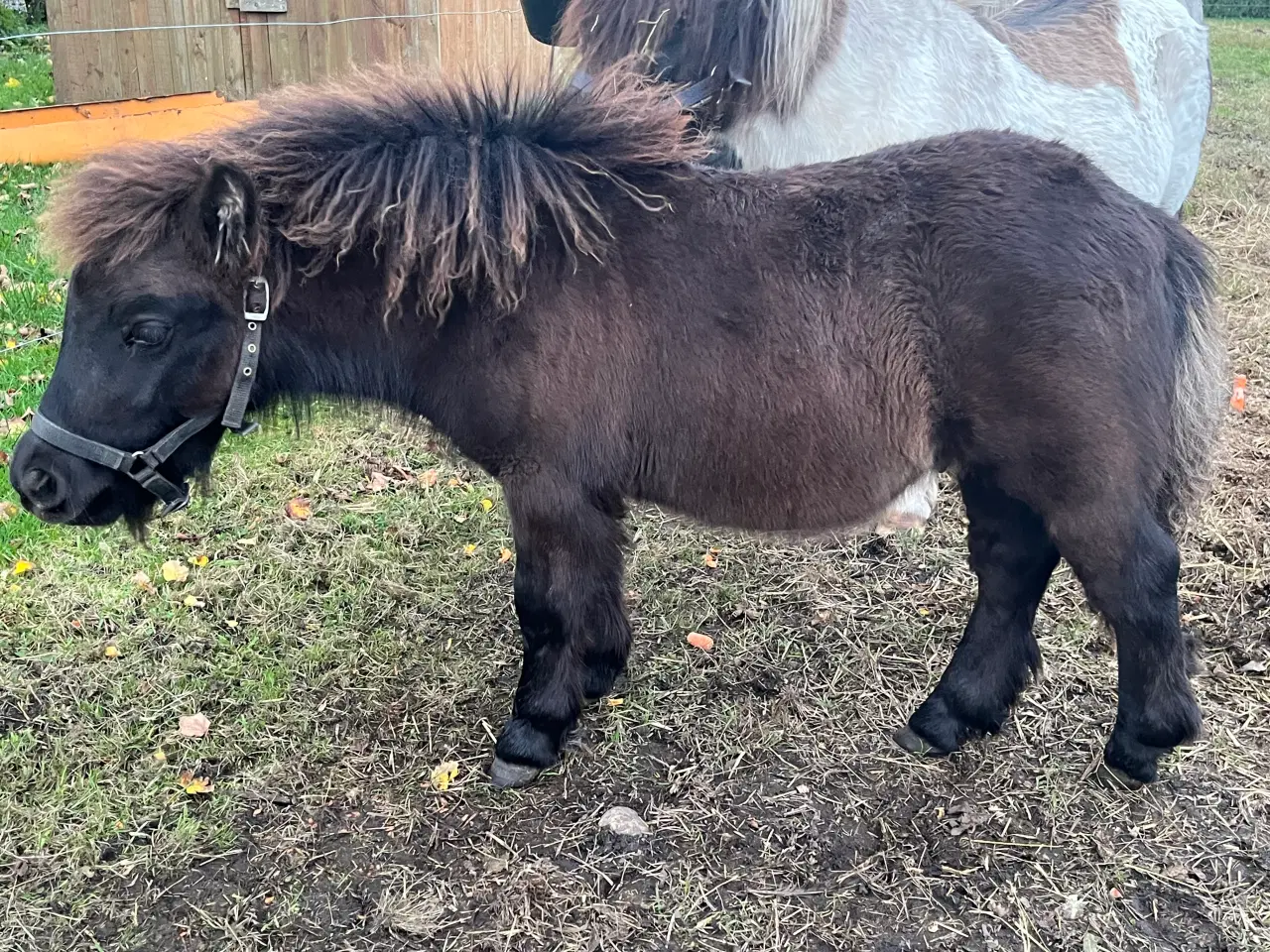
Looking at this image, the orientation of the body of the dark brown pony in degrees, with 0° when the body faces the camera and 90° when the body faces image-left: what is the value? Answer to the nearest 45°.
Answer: approximately 90°

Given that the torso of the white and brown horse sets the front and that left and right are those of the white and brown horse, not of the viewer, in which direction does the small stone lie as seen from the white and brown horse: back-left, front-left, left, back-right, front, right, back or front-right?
left

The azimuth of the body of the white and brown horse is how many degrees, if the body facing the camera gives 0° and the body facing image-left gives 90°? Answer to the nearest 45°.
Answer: approximately 90°

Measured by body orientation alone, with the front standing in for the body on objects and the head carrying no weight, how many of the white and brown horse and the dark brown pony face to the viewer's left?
2

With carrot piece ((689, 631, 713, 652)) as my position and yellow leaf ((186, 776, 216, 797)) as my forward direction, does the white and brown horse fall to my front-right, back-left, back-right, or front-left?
back-right

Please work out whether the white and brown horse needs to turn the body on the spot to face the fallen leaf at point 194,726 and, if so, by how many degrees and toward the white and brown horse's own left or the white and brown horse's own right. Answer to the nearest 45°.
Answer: approximately 45° to the white and brown horse's own left
